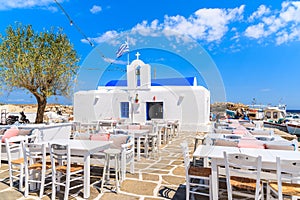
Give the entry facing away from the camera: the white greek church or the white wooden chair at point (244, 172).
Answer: the white wooden chair

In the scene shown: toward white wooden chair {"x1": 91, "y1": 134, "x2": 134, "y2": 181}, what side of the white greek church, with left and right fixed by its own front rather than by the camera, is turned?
front

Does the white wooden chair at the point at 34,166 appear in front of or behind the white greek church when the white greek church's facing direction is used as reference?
in front

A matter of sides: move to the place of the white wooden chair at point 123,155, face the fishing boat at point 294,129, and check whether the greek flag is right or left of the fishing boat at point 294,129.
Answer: left

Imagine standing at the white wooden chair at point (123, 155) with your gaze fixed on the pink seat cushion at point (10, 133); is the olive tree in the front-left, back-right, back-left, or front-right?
front-right

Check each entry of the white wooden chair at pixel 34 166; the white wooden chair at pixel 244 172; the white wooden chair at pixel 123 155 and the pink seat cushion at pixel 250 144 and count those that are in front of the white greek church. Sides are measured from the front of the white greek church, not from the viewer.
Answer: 4

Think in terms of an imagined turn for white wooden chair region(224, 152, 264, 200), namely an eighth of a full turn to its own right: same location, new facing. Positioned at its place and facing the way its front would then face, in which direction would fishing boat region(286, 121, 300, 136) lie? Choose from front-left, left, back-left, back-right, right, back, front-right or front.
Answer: front-left

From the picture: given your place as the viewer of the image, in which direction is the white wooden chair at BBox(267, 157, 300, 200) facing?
facing away from the viewer and to the left of the viewer

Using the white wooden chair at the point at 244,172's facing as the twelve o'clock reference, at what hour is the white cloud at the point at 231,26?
The white cloud is roughly at 12 o'clock from the white wooden chair.

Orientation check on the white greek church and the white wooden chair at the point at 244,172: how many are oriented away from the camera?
1

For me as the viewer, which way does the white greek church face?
facing the viewer

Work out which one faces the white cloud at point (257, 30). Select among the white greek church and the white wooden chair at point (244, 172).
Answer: the white wooden chair

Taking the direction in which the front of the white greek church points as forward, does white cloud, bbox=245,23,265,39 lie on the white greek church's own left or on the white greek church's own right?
on the white greek church's own left

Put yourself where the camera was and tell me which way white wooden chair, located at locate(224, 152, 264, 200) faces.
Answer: facing away from the viewer

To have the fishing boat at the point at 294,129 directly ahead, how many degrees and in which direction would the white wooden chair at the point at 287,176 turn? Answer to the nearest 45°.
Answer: approximately 45° to its right
